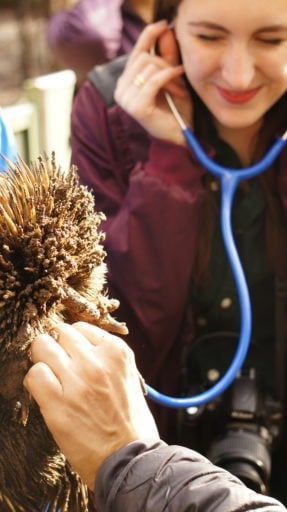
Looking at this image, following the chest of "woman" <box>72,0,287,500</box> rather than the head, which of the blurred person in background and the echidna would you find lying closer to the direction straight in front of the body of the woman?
the echidna

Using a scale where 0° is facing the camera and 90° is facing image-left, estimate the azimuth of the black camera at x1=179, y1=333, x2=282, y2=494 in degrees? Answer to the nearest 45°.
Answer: approximately 0°

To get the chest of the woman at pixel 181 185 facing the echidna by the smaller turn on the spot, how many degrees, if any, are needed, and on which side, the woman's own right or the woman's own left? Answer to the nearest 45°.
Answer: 0° — they already face it
